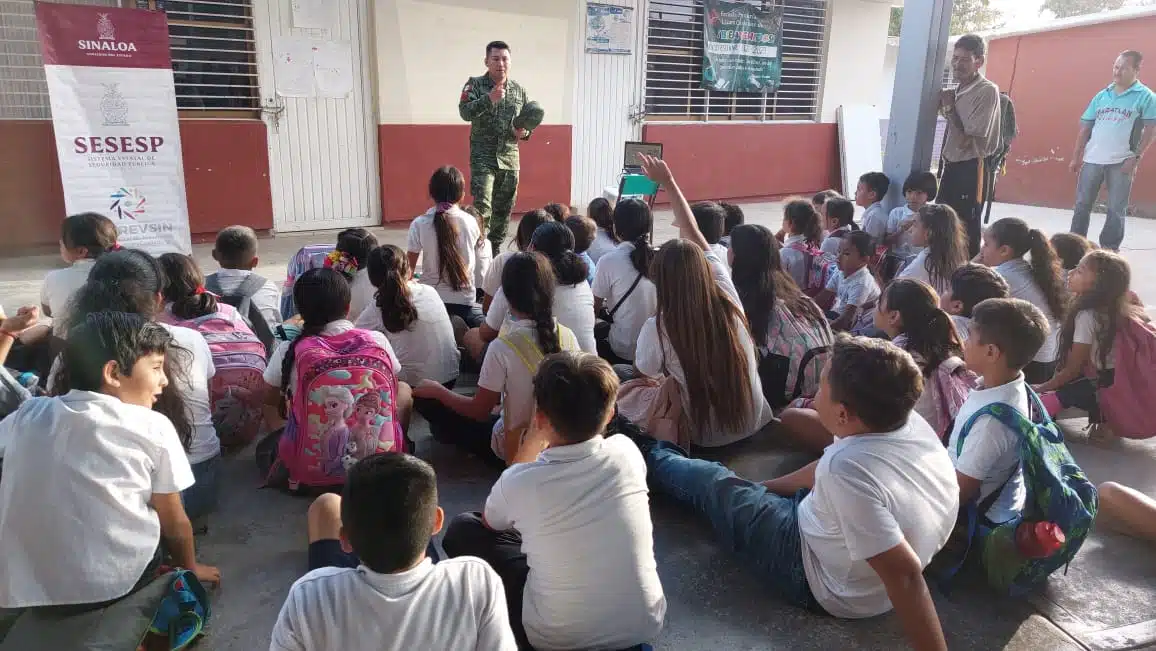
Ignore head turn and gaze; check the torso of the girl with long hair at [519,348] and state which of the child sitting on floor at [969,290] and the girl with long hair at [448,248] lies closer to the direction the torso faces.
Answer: the girl with long hair

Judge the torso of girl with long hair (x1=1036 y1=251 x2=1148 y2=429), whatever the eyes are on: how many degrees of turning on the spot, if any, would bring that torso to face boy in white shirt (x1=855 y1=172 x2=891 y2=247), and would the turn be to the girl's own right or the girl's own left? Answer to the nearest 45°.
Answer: approximately 45° to the girl's own right

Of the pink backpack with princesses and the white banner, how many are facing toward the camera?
2

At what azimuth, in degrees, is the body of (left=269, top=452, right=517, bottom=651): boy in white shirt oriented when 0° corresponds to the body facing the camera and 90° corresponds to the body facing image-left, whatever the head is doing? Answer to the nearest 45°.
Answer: approximately 180°

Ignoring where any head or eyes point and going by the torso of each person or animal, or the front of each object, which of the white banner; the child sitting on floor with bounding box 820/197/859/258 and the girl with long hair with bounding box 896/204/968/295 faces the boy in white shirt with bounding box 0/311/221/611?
the white banner

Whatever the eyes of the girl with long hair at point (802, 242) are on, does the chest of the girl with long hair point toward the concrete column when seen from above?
no

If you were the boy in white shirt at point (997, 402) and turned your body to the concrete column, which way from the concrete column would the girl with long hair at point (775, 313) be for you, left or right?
left

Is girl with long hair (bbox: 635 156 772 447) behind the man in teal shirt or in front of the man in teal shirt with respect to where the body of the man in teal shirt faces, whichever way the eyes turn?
in front

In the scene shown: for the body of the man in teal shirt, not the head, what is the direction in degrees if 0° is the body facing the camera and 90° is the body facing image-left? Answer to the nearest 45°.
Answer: approximately 45°

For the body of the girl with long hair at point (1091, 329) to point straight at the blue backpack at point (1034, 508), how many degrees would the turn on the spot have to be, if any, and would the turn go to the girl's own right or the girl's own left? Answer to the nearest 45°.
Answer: approximately 90° to the girl's own left

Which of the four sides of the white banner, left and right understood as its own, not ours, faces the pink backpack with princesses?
front

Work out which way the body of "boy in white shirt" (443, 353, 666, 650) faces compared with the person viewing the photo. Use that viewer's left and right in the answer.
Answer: facing away from the viewer and to the left of the viewer

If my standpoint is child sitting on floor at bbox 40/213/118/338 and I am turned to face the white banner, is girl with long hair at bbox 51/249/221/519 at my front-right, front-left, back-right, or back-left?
back-right

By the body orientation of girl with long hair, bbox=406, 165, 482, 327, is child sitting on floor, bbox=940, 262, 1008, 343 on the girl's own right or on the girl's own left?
on the girl's own right

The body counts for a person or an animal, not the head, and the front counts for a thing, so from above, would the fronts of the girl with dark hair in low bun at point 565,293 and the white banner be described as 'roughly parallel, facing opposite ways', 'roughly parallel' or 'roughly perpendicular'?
roughly parallel, facing opposite ways

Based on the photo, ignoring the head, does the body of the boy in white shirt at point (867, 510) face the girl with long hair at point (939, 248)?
no

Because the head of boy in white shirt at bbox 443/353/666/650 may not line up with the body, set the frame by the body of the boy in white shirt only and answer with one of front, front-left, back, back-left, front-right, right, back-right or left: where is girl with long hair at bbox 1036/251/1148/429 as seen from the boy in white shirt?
right

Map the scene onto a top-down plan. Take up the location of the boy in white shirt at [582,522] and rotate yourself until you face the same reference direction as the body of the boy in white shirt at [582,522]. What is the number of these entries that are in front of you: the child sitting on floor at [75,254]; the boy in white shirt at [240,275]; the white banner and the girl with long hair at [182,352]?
4

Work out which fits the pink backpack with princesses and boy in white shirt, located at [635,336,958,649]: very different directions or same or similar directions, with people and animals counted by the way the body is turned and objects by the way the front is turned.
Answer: very different directions

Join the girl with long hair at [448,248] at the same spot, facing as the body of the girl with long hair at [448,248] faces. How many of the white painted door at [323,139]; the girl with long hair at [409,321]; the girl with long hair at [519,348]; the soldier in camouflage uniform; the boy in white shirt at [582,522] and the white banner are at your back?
3

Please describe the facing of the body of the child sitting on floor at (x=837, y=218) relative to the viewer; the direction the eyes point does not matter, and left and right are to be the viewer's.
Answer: facing away from the viewer and to the left of the viewer

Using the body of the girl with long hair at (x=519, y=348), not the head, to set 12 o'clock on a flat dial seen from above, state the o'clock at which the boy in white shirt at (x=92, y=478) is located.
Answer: The boy in white shirt is roughly at 9 o'clock from the girl with long hair.
